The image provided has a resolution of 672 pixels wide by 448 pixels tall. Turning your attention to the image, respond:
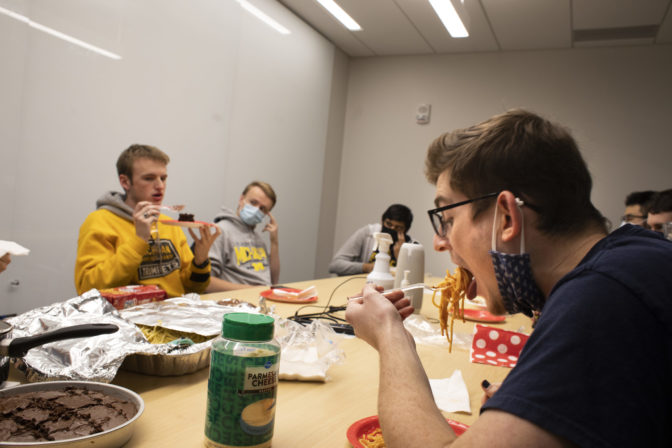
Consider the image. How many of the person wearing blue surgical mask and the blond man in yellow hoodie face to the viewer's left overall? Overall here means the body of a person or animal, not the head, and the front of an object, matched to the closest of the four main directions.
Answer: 0

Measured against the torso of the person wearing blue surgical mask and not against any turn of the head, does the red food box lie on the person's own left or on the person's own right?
on the person's own right

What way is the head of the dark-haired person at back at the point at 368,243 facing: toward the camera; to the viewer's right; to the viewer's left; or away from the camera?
toward the camera

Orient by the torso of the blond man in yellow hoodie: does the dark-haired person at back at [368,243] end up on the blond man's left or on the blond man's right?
on the blond man's left

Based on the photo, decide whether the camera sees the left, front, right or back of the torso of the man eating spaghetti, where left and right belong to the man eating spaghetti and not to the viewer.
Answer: left

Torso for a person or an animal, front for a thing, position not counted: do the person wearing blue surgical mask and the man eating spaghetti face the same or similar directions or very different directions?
very different directions

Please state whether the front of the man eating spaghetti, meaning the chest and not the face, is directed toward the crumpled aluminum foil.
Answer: yes

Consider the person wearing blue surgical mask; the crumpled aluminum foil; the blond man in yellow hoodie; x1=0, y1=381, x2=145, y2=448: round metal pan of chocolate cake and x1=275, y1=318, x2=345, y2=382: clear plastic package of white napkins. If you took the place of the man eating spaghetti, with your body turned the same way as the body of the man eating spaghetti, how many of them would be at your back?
0

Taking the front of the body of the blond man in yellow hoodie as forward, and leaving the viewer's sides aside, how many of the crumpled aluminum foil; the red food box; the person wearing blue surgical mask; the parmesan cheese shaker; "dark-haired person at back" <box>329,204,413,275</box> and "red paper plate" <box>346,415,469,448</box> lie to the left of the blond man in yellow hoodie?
2

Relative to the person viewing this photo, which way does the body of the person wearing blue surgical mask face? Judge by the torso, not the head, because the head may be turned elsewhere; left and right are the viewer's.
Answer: facing the viewer and to the right of the viewer

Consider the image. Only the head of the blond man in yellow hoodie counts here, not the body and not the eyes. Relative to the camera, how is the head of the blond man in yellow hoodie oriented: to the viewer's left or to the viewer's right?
to the viewer's right

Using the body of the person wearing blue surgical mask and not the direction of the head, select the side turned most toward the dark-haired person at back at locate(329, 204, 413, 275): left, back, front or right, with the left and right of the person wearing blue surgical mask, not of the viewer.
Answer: left

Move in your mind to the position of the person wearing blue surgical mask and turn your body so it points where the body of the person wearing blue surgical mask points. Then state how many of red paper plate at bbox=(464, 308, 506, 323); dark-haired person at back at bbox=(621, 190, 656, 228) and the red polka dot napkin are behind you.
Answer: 0
